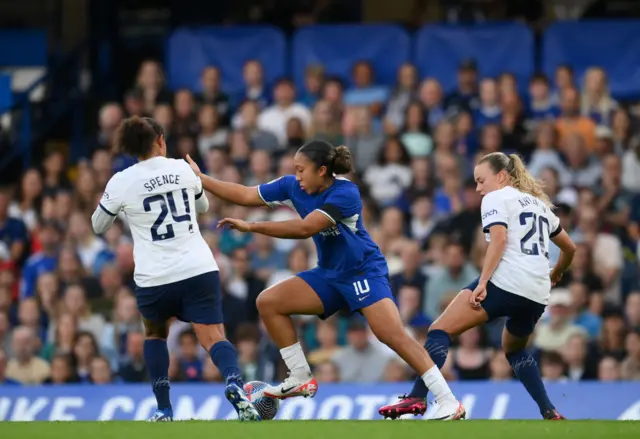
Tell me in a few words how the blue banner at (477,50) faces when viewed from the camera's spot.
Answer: facing the viewer

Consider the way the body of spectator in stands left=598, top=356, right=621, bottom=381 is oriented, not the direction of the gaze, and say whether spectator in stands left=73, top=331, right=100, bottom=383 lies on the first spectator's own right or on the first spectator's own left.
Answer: on the first spectator's own right

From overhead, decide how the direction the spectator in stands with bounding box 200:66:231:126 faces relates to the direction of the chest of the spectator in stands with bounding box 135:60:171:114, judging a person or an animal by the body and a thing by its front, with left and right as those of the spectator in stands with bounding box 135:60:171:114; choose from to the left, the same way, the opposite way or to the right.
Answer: the same way

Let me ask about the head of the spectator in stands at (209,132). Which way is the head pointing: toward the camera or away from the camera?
toward the camera

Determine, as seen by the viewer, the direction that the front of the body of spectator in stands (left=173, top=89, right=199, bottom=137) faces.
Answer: toward the camera

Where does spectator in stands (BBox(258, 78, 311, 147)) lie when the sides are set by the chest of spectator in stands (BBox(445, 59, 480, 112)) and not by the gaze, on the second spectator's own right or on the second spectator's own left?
on the second spectator's own right

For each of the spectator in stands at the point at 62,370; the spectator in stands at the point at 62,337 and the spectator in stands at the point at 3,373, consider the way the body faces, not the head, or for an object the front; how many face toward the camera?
3

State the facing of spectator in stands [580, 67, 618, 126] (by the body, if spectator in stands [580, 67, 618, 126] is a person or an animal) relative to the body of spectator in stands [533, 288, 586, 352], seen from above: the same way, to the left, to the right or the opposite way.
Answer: the same way

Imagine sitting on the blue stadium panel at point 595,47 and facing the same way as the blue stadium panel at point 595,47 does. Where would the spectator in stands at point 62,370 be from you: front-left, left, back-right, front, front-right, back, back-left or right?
front-right

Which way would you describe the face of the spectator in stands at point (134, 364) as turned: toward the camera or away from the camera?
toward the camera

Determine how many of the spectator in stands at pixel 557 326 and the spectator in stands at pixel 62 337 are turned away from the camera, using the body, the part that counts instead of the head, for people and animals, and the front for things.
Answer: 0

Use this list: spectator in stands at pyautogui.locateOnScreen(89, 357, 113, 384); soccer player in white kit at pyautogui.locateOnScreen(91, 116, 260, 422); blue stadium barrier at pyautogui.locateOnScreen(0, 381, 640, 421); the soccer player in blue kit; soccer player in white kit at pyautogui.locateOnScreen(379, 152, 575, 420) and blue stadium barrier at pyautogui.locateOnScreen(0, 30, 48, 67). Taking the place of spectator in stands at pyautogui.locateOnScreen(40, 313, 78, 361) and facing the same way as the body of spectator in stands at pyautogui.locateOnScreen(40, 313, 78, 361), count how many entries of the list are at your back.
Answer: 1

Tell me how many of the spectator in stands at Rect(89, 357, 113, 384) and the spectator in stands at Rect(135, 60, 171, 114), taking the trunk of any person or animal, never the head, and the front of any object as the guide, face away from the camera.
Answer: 0

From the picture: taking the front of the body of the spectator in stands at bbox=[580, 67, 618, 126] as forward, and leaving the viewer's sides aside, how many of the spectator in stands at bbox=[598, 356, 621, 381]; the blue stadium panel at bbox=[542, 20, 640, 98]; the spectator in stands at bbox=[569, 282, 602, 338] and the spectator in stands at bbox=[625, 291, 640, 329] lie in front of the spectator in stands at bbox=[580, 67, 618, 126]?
3

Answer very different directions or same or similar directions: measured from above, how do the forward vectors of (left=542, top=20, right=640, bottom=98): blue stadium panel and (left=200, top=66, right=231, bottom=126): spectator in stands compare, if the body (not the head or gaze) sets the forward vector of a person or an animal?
same or similar directions

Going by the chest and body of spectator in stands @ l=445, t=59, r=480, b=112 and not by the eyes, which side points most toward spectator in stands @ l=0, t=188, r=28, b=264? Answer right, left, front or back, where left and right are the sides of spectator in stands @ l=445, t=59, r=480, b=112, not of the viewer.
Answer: right

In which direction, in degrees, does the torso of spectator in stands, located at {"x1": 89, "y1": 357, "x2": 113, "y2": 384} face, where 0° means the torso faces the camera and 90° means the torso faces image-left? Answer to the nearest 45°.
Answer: approximately 0°

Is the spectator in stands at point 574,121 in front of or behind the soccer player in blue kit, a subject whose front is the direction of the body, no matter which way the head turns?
behind

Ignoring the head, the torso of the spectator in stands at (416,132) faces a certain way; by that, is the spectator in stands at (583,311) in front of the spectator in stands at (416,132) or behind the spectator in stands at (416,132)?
in front

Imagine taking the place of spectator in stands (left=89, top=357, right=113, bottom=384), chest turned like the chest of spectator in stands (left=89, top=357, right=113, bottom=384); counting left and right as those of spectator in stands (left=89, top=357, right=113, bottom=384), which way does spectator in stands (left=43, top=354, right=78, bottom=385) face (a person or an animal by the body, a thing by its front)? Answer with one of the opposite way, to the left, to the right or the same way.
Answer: the same way

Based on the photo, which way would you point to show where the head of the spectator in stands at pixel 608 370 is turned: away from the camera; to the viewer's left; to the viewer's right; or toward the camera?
toward the camera

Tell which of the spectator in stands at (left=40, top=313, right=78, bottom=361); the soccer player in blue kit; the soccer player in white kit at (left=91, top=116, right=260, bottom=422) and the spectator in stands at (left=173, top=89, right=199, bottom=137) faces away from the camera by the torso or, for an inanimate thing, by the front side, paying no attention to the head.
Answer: the soccer player in white kit
